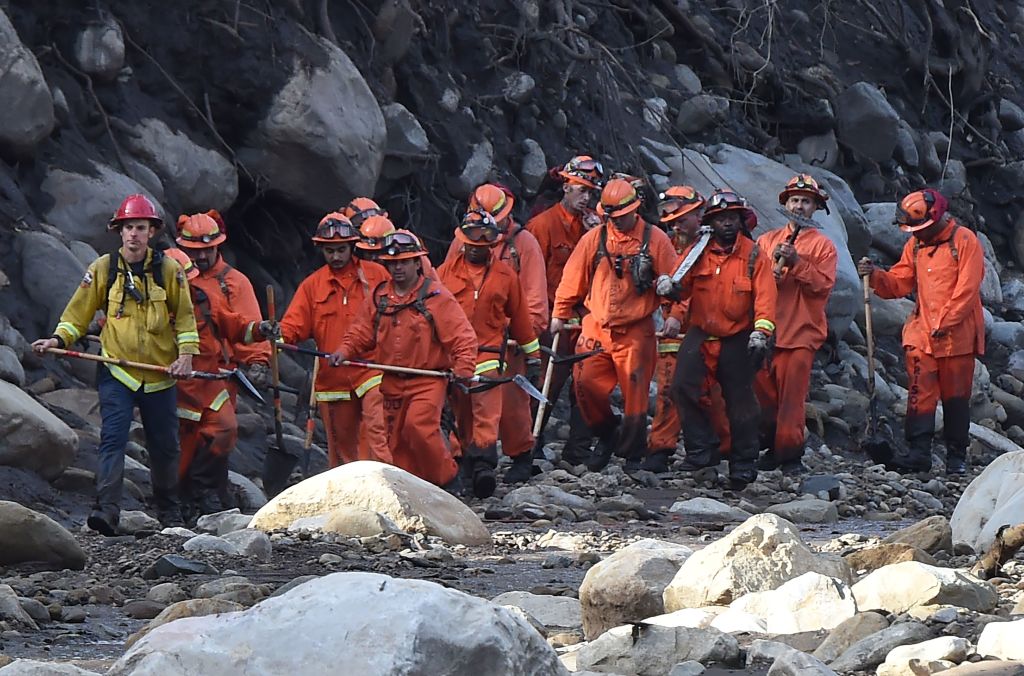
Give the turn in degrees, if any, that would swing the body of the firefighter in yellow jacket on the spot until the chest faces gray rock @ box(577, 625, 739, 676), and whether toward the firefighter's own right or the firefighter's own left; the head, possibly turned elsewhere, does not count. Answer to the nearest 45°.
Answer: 0° — they already face it

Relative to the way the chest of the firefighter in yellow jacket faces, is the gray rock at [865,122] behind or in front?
behind

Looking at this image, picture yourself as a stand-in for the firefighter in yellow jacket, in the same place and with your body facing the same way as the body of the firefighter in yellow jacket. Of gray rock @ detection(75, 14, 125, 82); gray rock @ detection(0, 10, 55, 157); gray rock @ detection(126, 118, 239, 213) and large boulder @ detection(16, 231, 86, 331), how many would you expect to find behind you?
4

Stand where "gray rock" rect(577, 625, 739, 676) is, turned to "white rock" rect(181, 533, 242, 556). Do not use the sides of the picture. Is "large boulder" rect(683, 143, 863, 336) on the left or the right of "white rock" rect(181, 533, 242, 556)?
right

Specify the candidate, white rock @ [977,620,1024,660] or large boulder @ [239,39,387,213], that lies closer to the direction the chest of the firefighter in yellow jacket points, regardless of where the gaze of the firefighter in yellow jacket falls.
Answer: the white rock

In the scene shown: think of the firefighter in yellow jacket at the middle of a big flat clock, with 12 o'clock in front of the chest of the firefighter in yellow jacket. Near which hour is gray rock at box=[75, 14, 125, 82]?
The gray rock is roughly at 6 o'clock from the firefighter in yellow jacket.

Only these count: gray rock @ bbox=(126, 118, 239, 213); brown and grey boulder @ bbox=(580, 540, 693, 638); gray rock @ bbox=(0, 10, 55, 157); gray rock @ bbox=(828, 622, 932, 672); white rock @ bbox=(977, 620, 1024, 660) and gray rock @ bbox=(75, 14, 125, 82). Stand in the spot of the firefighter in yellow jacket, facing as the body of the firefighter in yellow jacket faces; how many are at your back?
3

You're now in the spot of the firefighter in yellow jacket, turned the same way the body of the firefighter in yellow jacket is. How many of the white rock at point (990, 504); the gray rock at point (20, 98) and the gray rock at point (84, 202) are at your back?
2

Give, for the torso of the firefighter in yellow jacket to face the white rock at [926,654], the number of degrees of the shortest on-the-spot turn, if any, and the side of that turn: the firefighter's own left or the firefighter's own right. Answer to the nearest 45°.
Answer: approximately 45° to the firefighter's own left

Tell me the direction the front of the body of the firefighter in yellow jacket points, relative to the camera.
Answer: toward the camera

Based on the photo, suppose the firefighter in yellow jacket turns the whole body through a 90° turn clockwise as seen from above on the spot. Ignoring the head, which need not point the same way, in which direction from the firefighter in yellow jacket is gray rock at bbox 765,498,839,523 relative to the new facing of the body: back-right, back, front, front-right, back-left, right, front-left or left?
back

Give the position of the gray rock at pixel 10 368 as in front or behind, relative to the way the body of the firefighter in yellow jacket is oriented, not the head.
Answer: behind

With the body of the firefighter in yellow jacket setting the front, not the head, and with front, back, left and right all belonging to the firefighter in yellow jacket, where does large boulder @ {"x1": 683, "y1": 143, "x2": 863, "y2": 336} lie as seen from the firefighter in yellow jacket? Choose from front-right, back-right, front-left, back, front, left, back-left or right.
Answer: back-left

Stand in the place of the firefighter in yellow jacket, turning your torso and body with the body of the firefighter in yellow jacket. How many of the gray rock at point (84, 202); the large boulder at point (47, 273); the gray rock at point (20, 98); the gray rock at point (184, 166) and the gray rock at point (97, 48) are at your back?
5

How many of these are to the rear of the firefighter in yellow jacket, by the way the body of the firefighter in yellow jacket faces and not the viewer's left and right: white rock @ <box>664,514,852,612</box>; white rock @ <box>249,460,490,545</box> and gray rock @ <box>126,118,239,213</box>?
1

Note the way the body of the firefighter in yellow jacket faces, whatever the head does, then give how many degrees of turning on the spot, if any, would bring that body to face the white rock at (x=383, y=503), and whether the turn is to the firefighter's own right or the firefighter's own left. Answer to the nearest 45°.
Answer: approximately 45° to the firefighter's own left
